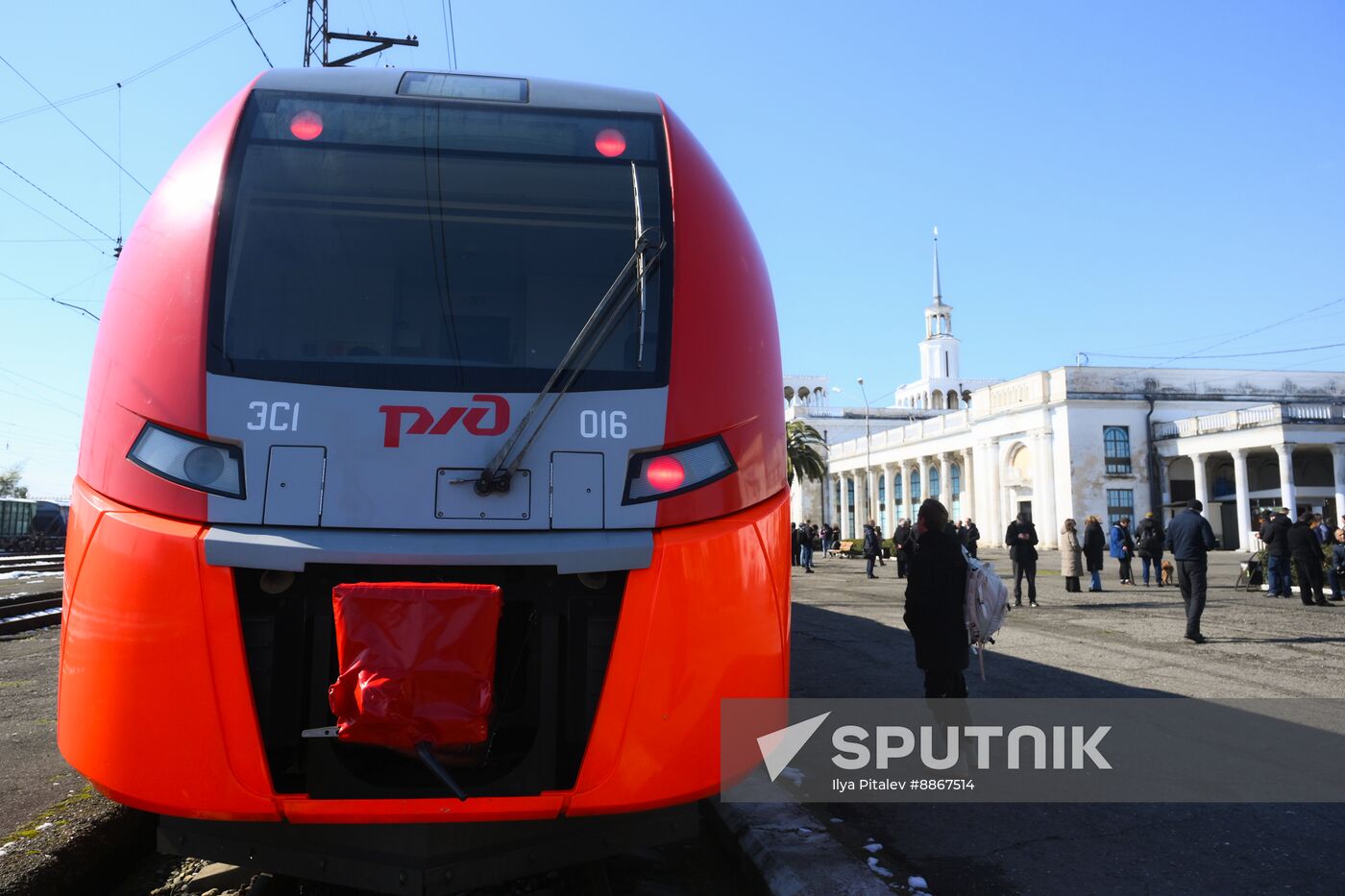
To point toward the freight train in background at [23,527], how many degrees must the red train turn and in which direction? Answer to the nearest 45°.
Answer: approximately 180°

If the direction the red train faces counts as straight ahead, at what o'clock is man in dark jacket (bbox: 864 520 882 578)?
The man in dark jacket is roughly at 7 o'clock from the red train.

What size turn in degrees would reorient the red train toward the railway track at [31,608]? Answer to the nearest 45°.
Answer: approximately 135° to its right

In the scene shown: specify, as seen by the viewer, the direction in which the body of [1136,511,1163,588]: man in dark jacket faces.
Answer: away from the camera

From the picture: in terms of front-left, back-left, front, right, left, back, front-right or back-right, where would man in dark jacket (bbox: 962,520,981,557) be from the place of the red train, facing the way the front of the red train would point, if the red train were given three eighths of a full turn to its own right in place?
right

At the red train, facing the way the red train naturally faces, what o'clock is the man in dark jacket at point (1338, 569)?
The man in dark jacket is roughly at 8 o'clock from the red train.

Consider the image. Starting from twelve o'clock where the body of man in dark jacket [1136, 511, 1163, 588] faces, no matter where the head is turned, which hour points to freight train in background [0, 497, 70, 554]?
The freight train in background is roughly at 9 o'clock from the man in dark jacket.

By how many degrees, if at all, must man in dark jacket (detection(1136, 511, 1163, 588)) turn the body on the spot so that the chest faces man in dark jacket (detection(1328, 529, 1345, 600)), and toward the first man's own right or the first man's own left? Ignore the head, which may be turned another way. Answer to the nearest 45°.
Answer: approximately 135° to the first man's own right

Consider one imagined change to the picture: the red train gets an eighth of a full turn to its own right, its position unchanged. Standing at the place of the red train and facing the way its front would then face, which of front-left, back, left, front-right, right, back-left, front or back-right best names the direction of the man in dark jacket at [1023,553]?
back

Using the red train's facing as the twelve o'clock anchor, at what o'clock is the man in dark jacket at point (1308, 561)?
The man in dark jacket is roughly at 8 o'clock from the red train.

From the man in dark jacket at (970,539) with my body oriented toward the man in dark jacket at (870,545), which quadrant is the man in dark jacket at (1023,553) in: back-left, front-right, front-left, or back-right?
back-left

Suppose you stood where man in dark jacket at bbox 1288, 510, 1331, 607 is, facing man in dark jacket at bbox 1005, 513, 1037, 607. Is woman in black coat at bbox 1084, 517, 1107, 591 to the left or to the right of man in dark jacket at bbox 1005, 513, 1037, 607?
right

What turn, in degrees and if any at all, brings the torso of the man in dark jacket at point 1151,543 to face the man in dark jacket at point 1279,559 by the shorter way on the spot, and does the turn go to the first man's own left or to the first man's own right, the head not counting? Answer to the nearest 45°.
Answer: approximately 135° to the first man's own right

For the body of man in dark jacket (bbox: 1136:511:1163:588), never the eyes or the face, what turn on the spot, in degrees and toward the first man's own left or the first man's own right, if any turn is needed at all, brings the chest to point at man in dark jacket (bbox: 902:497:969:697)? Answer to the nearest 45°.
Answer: approximately 180°

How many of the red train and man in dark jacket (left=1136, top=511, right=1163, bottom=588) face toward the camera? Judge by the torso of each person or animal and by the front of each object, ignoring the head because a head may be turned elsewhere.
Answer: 1
